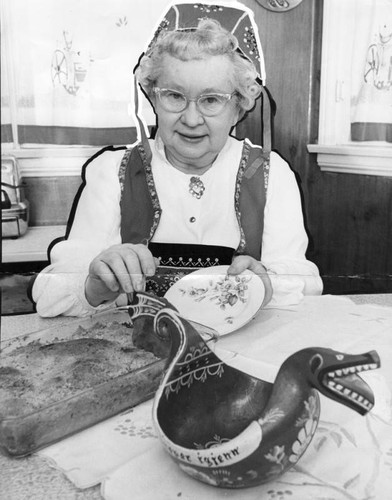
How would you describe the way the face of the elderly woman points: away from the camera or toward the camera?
toward the camera
